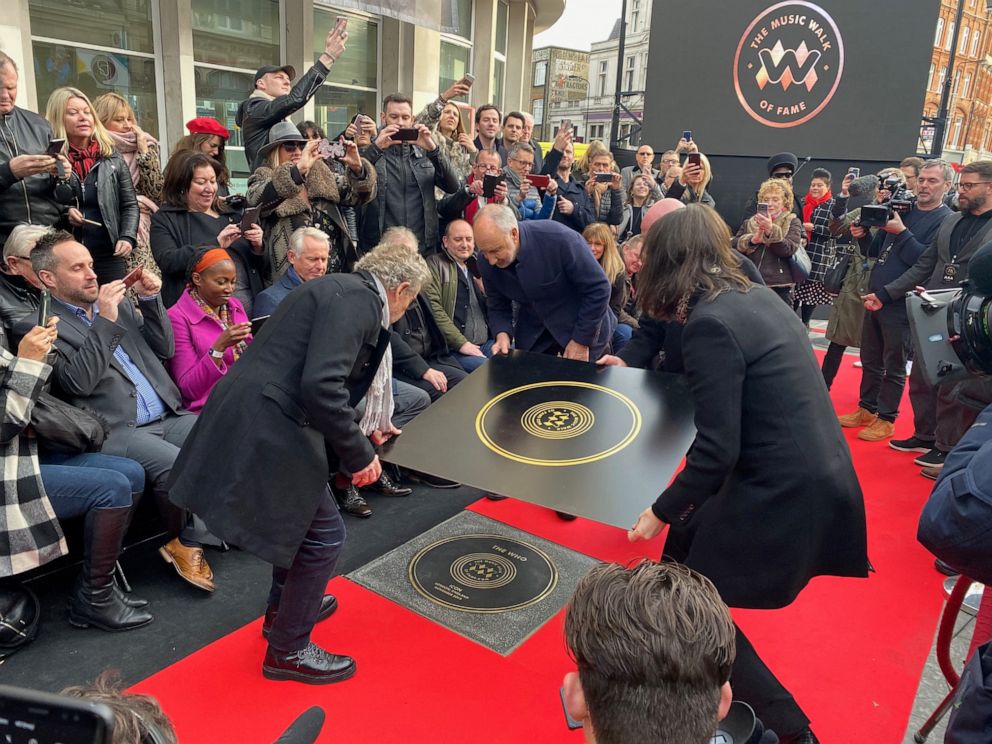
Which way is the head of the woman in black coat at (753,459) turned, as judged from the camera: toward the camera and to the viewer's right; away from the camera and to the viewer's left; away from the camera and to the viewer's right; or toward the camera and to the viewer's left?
away from the camera and to the viewer's left

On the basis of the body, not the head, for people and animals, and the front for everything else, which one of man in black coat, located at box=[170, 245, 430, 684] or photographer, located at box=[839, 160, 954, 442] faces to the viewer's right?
the man in black coat

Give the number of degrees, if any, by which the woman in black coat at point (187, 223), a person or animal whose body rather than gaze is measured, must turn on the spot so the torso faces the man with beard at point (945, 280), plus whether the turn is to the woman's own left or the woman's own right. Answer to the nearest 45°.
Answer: approximately 45° to the woman's own left

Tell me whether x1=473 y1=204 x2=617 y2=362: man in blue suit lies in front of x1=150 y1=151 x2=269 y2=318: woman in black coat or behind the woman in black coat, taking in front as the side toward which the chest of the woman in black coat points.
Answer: in front

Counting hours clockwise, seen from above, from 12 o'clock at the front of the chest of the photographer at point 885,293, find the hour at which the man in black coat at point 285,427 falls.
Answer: The man in black coat is roughly at 11 o'clock from the photographer.

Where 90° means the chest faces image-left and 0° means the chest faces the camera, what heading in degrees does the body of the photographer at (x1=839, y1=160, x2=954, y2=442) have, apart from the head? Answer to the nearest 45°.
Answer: approximately 45°

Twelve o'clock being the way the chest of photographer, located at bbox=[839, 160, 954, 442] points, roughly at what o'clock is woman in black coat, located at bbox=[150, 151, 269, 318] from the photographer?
The woman in black coat is roughly at 12 o'clock from the photographer.

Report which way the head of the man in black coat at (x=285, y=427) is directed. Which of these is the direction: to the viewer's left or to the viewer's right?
to the viewer's right

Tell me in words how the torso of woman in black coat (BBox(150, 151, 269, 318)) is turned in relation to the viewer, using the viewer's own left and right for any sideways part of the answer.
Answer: facing the viewer and to the right of the viewer

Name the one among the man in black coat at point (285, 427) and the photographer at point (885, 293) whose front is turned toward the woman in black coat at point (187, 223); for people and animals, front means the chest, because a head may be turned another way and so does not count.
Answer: the photographer

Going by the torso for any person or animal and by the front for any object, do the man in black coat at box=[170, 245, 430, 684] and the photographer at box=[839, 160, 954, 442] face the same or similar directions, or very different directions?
very different directions

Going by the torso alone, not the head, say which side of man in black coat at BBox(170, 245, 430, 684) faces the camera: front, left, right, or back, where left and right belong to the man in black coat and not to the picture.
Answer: right
